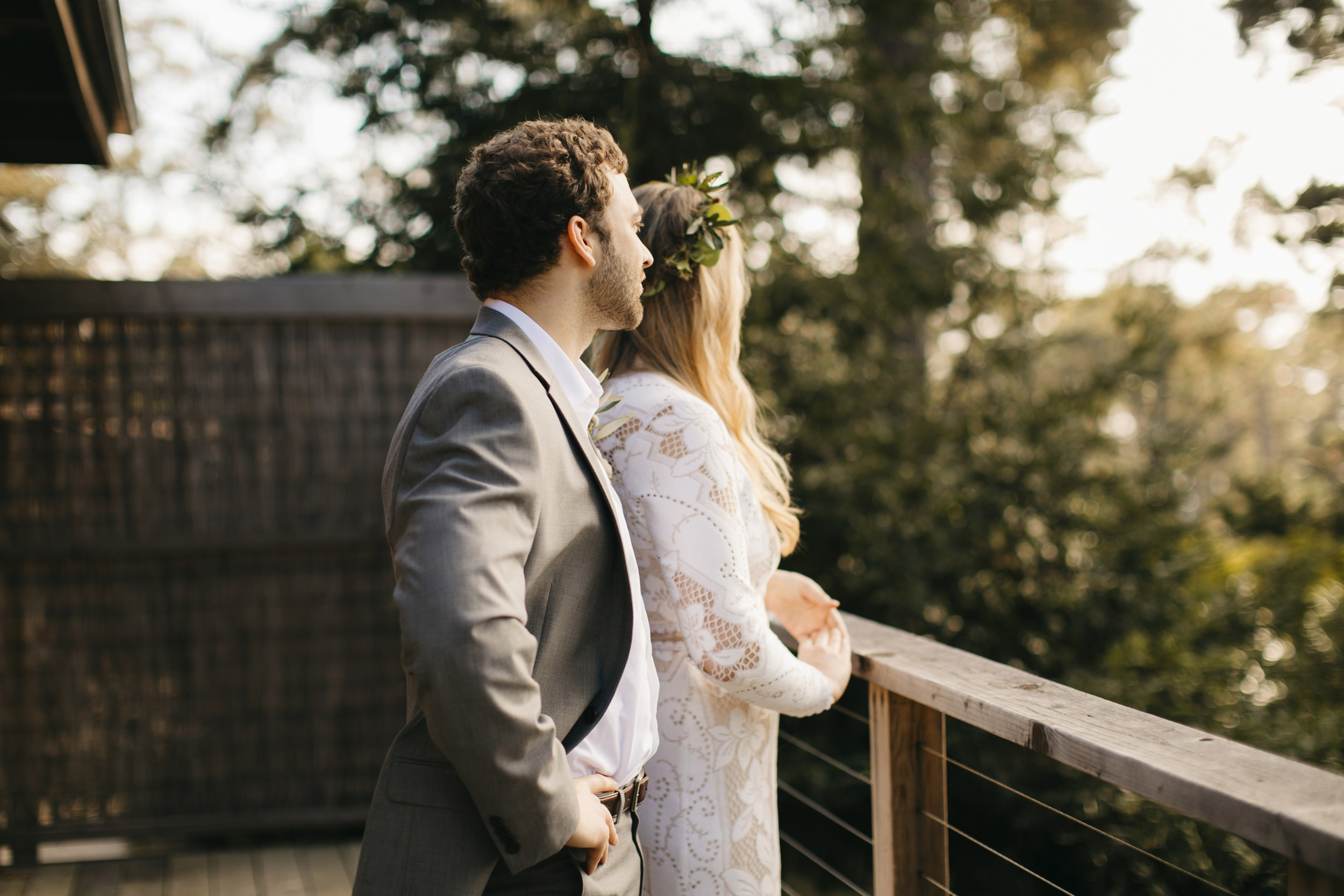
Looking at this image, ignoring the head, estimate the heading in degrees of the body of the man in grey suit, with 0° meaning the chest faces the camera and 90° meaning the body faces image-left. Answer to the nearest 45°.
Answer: approximately 270°

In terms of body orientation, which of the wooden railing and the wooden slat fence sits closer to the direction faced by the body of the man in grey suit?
the wooden railing

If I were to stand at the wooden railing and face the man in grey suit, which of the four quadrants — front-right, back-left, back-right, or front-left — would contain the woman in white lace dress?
front-right

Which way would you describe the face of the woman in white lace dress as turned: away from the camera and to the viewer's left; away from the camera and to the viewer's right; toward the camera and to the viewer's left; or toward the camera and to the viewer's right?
away from the camera and to the viewer's right

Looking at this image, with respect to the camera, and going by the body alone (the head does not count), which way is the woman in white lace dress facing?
to the viewer's right

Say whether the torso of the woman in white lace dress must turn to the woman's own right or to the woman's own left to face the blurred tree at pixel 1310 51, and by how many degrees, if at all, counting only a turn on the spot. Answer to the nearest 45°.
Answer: approximately 45° to the woman's own left

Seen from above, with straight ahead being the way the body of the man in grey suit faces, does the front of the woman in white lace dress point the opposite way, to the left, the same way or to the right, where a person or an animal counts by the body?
the same way

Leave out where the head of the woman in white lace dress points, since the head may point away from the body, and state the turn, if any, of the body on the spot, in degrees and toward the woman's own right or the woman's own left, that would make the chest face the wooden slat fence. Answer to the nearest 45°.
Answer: approximately 135° to the woman's own left
